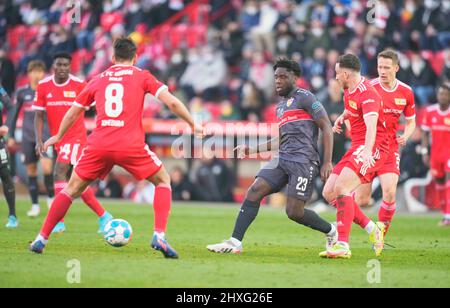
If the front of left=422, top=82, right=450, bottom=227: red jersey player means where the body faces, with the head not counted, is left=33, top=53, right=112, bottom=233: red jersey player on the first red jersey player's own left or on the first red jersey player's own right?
on the first red jersey player's own right

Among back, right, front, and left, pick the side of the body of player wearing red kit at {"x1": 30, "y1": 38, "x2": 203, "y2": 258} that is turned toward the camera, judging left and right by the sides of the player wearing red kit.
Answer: back

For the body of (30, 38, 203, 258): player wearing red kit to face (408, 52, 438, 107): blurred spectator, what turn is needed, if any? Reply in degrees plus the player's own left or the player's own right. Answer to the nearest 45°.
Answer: approximately 45° to the player's own right

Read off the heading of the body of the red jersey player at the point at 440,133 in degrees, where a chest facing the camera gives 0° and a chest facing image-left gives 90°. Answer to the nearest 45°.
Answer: approximately 0°

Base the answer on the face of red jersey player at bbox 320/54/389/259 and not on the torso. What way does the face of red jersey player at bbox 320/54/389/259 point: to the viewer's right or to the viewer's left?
to the viewer's left

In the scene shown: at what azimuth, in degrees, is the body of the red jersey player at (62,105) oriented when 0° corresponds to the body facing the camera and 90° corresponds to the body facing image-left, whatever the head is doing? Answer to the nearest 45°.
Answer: approximately 0°

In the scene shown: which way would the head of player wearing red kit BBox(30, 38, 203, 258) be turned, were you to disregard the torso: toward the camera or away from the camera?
away from the camera

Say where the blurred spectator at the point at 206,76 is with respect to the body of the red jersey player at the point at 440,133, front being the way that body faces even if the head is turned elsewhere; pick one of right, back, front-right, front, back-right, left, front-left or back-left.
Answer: back-right
